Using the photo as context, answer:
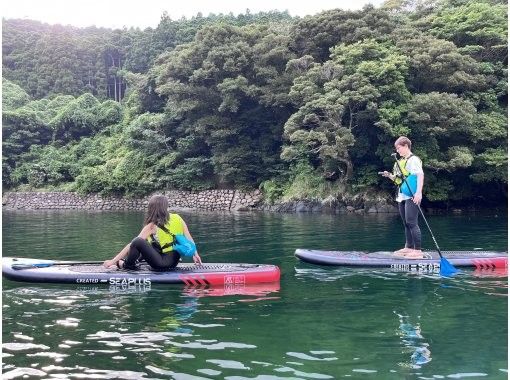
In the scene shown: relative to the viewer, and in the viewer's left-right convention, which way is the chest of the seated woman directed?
facing away from the viewer and to the left of the viewer

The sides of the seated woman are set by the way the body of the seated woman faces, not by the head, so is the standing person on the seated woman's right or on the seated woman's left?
on the seated woman's right

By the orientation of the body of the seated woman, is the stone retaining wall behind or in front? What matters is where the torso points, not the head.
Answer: in front

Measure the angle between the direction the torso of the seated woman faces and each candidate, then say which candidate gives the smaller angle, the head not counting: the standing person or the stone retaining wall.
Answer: the stone retaining wall
